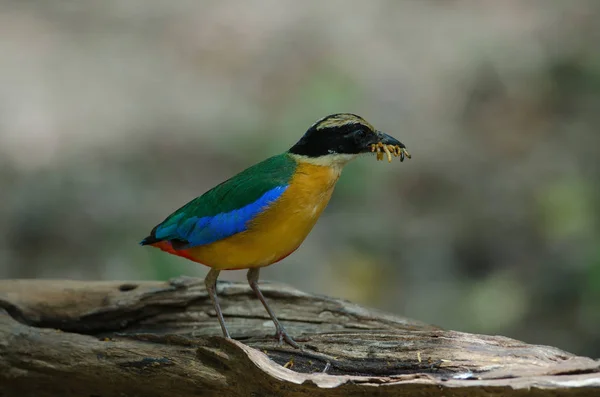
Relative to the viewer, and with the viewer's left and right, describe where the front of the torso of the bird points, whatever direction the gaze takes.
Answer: facing to the right of the viewer
